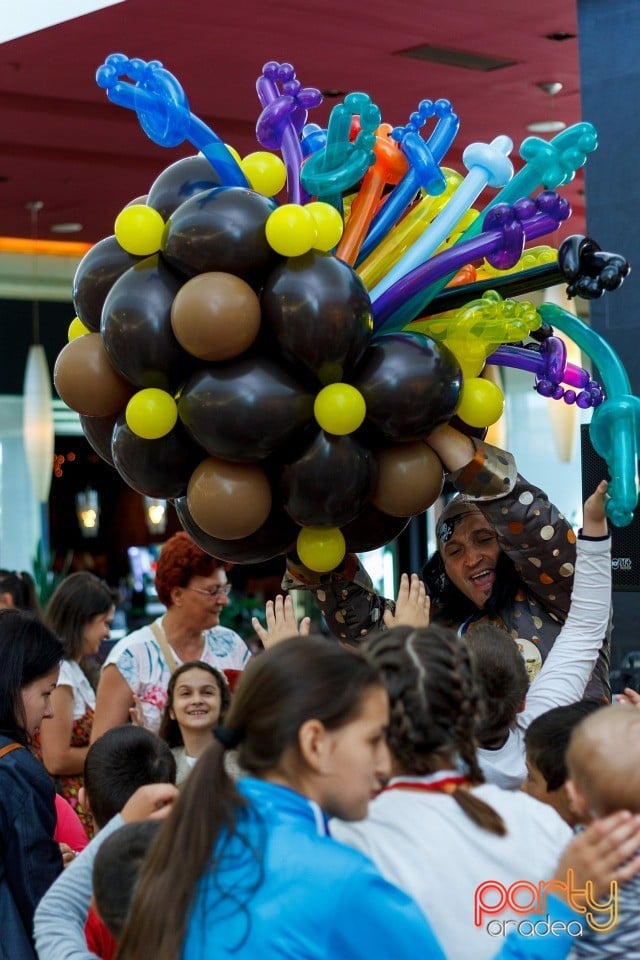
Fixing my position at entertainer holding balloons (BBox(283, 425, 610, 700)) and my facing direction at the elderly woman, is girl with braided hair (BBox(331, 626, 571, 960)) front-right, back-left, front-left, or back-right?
back-left

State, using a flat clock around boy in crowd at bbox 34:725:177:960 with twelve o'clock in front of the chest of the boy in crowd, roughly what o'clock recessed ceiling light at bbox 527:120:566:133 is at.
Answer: The recessed ceiling light is roughly at 1 o'clock from the boy in crowd.

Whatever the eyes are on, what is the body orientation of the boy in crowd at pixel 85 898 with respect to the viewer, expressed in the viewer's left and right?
facing away from the viewer

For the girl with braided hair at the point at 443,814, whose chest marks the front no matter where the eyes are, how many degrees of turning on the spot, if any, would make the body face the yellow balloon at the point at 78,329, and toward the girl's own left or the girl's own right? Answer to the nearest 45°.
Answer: approximately 45° to the girl's own left

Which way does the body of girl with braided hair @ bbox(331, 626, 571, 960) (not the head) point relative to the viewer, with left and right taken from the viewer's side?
facing away from the viewer

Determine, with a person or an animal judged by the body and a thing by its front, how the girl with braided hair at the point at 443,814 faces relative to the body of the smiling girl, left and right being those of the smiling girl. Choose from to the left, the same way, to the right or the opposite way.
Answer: the opposite way

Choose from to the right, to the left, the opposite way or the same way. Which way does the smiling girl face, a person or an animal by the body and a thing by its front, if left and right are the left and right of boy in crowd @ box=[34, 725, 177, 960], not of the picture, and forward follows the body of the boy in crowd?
the opposite way

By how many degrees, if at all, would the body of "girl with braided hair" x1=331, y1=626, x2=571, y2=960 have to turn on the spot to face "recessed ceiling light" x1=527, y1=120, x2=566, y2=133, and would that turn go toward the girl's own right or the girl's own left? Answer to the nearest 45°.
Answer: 0° — they already face it

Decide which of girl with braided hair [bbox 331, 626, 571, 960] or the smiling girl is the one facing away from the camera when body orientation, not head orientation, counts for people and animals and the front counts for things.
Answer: the girl with braided hair

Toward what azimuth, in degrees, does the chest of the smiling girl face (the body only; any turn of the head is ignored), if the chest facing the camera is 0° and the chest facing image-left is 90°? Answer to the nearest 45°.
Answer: approximately 0°

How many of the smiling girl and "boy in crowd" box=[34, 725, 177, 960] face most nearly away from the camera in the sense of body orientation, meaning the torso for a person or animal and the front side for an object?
1

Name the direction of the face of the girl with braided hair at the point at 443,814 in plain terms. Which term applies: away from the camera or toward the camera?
away from the camera

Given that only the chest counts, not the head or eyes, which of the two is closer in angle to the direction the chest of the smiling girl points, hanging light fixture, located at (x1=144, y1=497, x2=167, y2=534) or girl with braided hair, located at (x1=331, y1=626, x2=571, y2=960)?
the girl with braided hair
